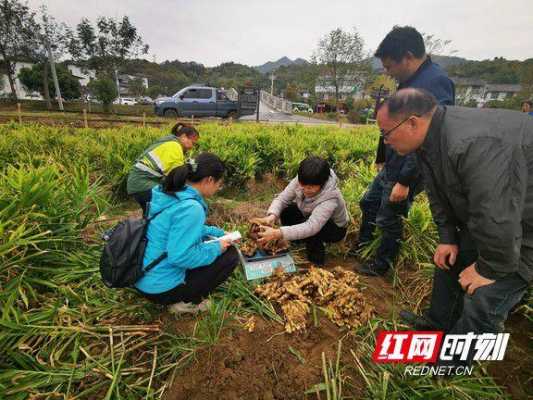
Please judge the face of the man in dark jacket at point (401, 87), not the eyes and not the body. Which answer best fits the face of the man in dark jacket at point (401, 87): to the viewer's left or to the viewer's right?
to the viewer's left

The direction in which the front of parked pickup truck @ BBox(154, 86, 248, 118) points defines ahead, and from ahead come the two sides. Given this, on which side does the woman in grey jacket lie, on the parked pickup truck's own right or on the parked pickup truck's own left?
on the parked pickup truck's own left

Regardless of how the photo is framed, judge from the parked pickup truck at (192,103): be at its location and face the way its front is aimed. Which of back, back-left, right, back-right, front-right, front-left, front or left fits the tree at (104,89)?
front-right

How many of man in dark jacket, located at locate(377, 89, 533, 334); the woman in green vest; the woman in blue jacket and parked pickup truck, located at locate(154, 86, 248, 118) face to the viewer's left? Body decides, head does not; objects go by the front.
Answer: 2

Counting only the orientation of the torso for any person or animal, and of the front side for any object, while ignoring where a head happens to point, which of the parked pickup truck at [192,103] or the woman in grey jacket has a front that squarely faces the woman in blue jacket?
the woman in grey jacket

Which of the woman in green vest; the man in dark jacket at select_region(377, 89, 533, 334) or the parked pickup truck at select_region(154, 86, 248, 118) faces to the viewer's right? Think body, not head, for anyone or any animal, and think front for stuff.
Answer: the woman in green vest

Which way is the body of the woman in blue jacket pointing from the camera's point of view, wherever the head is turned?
to the viewer's right

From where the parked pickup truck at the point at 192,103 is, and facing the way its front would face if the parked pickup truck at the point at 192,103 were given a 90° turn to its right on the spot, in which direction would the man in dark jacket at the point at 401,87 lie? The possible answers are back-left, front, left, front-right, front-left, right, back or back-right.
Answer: back

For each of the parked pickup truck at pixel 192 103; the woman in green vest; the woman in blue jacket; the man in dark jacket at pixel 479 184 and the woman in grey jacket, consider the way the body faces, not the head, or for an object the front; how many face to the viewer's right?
2

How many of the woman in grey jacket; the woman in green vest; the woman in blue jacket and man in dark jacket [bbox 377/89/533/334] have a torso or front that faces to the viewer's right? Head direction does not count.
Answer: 2

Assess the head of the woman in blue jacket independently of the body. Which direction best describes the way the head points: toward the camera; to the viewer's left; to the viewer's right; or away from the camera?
to the viewer's right

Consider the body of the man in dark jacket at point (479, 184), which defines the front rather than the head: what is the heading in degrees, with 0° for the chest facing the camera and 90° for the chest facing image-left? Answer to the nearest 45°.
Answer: approximately 90°

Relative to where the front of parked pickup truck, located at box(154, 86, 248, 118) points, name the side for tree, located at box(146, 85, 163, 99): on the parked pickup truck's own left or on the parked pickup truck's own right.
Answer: on the parked pickup truck's own right

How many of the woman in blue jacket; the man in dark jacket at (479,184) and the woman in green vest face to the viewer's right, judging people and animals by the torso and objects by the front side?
2

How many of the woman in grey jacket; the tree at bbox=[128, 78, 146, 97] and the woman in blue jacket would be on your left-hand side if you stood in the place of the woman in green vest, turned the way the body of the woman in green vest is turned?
1

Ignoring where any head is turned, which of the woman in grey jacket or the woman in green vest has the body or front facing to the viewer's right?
the woman in green vest
